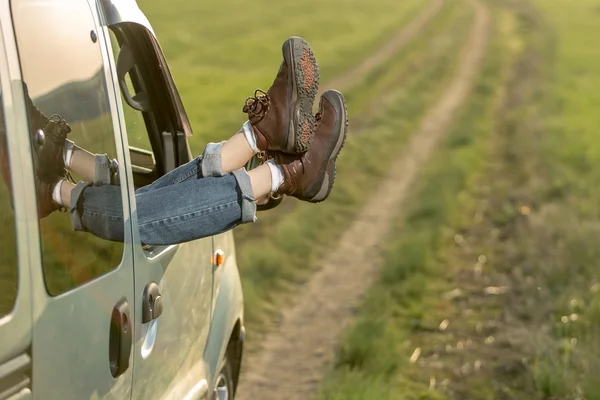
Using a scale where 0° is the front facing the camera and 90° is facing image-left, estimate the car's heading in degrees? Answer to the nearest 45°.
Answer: approximately 225°
